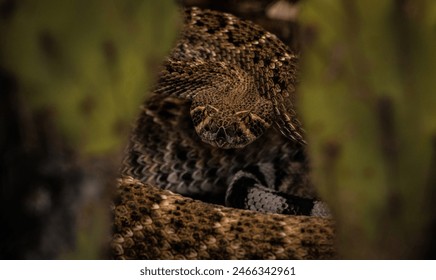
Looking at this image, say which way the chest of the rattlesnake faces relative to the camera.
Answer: toward the camera
